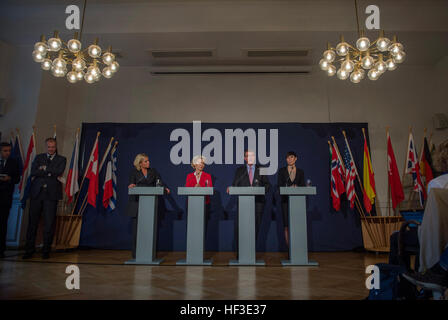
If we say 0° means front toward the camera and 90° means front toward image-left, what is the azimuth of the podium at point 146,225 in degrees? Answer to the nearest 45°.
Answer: approximately 0°

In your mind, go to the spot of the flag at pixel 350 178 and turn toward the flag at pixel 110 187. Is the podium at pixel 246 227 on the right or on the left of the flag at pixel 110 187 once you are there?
left

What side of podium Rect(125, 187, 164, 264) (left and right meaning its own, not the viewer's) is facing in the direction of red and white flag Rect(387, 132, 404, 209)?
left

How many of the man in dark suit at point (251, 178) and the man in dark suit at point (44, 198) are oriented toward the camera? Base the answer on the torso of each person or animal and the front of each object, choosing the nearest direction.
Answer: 2

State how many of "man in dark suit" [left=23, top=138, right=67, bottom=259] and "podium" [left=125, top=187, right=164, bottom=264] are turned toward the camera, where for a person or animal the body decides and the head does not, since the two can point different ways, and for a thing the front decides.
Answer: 2

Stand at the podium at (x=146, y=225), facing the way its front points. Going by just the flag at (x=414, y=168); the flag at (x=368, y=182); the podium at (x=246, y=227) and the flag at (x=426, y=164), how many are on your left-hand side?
4

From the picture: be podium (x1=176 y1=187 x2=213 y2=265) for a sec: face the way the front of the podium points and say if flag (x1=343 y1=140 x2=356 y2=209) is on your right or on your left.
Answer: on your left

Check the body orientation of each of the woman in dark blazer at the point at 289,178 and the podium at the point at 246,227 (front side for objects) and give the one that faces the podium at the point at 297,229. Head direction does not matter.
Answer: the woman in dark blazer

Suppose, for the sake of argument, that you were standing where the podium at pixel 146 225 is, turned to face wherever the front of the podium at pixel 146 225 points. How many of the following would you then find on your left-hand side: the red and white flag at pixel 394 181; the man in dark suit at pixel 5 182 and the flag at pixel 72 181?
1
